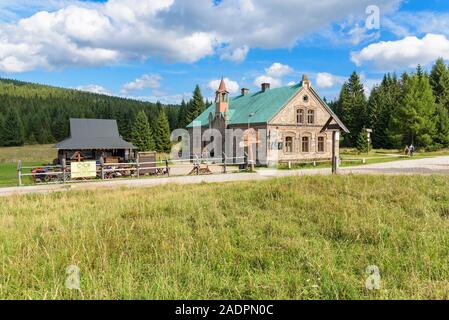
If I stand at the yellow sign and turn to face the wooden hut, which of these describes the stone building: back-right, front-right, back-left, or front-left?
front-right

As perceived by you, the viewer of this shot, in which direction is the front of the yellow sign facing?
facing the viewer

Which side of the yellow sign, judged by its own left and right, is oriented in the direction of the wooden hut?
back
